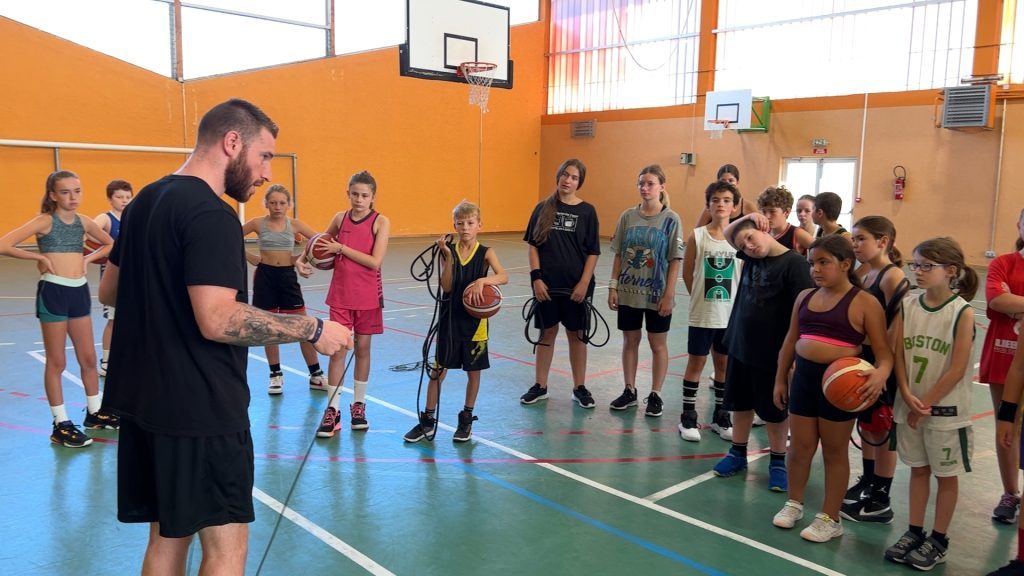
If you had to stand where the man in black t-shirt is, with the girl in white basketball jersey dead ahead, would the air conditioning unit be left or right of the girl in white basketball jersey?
left

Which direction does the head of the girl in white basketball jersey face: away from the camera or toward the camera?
toward the camera

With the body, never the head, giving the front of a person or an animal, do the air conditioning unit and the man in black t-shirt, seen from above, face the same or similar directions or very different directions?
very different directions

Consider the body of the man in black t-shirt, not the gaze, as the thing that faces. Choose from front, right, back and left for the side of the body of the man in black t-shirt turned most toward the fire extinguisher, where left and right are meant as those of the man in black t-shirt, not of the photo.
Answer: front

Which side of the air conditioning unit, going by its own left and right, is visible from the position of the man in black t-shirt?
front

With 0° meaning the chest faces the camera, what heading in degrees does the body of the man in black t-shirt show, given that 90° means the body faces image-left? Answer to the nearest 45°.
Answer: approximately 225°

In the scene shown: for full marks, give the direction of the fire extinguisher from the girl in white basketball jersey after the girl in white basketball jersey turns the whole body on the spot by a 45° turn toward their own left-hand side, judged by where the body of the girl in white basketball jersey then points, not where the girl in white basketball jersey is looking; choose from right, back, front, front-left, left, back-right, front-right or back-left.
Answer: back

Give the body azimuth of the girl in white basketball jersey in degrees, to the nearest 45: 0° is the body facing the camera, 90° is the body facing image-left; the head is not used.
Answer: approximately 45°

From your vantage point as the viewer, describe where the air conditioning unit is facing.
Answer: facing the viewer

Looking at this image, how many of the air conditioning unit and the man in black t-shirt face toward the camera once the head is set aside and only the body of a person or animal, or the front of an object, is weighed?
1

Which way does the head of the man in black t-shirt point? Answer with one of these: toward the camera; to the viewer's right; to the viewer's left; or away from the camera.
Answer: to the viewer's right

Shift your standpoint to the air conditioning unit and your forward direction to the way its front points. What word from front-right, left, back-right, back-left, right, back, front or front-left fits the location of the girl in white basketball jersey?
front

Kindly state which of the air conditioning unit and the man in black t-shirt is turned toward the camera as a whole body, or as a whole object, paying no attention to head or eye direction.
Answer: the air conditioning unit
